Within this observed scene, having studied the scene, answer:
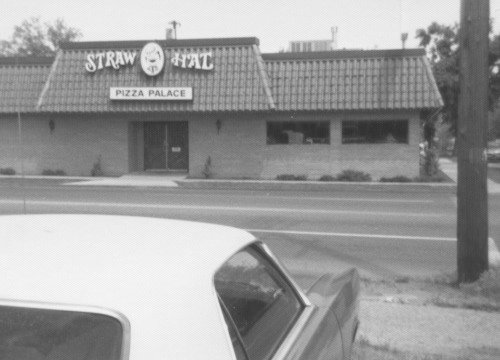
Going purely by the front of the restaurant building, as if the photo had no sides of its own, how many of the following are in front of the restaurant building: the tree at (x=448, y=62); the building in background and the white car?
1

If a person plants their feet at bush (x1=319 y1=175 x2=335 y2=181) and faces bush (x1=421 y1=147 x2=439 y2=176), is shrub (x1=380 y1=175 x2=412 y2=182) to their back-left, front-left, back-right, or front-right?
front-right

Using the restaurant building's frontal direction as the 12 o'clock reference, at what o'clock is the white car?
The white car is roughly at 12 o'clock from the restaurant building.

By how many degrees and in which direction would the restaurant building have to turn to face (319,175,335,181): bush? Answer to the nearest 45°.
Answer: approximately 90° to its left

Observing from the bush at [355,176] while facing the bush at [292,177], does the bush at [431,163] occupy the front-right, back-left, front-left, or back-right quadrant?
back-right

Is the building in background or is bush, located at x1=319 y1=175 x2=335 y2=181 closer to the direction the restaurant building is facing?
the bush

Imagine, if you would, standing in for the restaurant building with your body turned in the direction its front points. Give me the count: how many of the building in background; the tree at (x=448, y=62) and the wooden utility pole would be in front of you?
1

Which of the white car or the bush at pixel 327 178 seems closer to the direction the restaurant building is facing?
the white car

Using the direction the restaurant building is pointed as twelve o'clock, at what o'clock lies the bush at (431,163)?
The bush is roughly at 9 o'clock from the restaurant building.

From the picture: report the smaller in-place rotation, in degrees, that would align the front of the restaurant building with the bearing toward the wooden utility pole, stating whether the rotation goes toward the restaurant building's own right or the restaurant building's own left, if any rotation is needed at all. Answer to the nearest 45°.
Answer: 0° — it already faces it

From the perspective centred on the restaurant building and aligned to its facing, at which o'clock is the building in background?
The building in background is roughly at 7 o'clock from the restaurant building.

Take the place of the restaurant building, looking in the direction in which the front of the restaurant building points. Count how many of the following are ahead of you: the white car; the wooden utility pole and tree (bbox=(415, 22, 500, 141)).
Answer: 2

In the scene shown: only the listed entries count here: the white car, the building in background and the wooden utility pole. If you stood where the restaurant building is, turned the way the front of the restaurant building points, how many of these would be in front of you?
2

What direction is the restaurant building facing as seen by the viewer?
toward the camera
